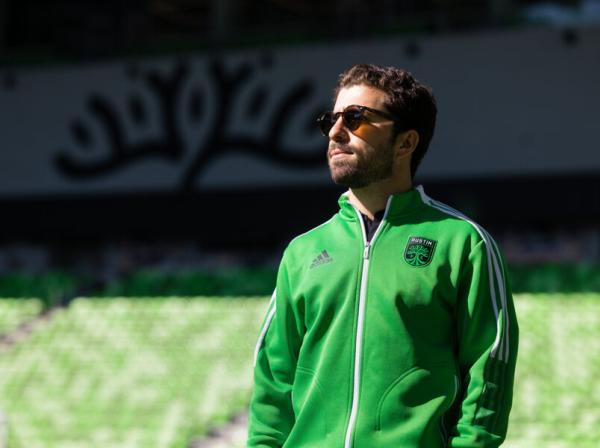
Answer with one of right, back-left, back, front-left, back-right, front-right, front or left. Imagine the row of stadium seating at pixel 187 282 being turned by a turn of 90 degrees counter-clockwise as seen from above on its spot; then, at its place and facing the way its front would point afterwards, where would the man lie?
right

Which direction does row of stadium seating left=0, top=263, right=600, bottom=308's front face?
toward the camera
